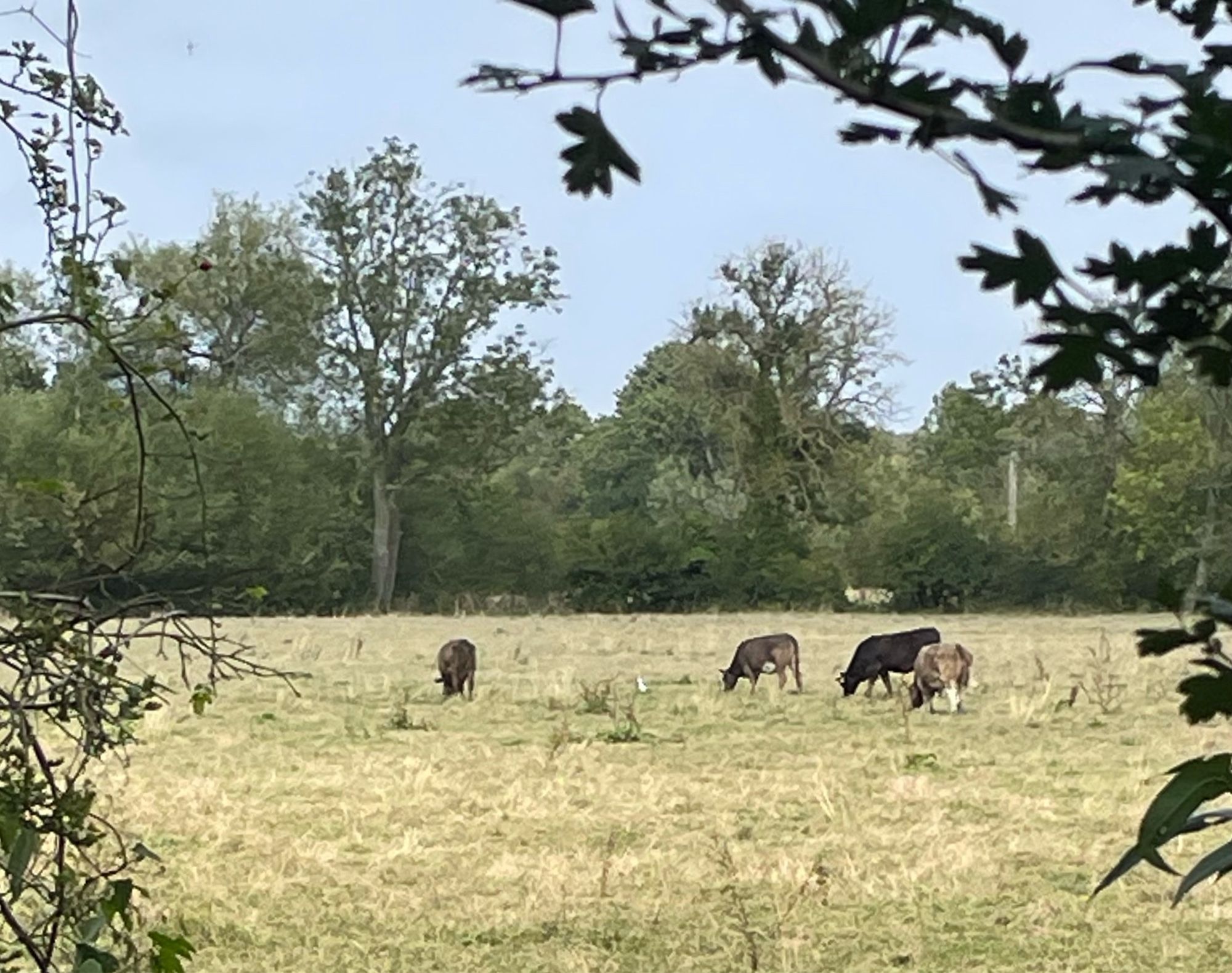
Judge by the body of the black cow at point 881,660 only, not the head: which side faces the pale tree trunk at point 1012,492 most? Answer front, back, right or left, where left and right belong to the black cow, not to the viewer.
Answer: right

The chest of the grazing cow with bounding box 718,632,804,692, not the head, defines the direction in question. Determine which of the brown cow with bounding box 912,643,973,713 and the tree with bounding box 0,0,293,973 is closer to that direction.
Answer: the tree

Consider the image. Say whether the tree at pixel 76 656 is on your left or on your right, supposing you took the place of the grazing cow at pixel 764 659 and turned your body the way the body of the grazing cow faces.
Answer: on your left

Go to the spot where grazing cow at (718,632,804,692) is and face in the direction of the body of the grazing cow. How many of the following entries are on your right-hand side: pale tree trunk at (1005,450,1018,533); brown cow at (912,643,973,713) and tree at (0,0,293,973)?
1

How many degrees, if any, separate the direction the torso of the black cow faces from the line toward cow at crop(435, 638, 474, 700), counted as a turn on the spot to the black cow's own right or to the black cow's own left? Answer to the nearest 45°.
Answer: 0° — it already faces it

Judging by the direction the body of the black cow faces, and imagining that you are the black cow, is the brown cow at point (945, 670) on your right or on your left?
on your left

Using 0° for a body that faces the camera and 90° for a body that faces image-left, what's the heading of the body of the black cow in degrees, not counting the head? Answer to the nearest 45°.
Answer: approximately 90°

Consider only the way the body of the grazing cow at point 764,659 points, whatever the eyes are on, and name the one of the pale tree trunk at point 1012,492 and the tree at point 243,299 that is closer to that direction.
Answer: the tree

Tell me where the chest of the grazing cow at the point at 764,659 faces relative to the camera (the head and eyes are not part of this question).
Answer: to the viewer's left

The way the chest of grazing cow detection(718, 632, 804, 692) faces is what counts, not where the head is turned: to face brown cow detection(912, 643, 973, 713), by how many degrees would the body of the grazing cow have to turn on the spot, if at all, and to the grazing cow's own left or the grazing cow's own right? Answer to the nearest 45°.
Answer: approximately 135° to the grazing cow's own left

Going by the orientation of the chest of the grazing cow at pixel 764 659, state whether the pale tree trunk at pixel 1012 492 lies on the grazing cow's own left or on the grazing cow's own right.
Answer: on the grazing cow's own right

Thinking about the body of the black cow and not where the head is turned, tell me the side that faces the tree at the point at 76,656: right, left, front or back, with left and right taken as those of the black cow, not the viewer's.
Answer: left
